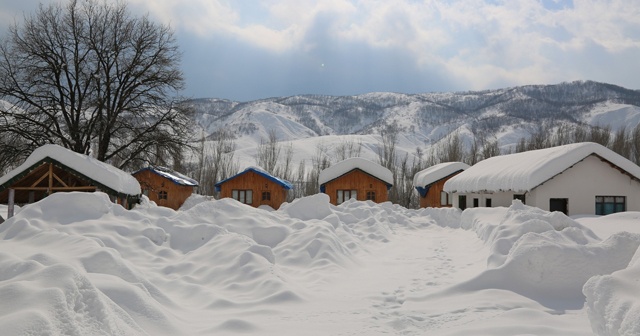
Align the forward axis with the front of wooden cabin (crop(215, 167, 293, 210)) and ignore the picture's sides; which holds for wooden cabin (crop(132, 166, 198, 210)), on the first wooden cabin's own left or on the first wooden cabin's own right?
on the first wooden cabin's own right

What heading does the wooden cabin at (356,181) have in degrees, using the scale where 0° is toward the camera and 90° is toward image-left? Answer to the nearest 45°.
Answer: approximately 0°

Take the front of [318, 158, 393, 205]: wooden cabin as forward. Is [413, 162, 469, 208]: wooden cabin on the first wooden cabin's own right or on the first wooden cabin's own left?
on the first wooden cabin's own left

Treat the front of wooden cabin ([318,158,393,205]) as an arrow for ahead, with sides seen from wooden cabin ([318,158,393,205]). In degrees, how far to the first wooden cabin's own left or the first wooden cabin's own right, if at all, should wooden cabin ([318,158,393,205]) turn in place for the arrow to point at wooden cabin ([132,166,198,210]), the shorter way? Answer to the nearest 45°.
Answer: approximately 90° to the first wooden cabin's own right

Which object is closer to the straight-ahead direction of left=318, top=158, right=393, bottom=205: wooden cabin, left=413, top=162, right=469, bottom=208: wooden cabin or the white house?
the white house

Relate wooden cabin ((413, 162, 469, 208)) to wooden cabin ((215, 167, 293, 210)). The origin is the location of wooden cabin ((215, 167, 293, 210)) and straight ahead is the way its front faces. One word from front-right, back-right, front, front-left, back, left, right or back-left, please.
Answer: left

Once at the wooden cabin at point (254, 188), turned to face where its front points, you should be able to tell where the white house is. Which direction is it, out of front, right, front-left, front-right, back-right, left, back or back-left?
front-left

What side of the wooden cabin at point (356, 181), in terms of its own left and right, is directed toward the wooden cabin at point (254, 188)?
right

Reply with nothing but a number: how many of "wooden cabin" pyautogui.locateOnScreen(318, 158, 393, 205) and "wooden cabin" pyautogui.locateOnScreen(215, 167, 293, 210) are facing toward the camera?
2

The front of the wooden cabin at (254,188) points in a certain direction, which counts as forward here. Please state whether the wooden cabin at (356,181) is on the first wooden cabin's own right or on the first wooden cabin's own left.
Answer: on the first wooden cabin's own left

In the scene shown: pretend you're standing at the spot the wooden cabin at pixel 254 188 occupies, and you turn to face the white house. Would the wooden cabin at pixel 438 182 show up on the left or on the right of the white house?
left

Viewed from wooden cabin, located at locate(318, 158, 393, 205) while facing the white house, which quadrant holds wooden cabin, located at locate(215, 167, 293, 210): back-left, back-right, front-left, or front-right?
back-right

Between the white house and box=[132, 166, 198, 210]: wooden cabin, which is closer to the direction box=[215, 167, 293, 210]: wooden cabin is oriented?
the white house
